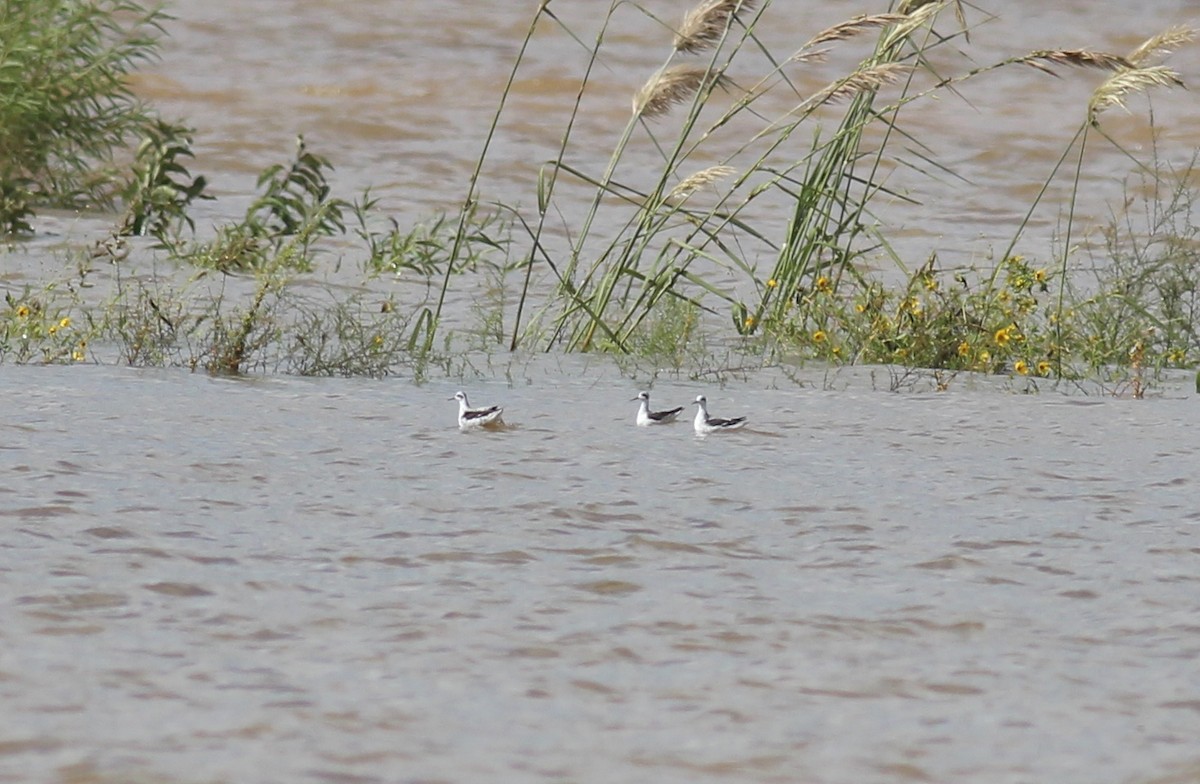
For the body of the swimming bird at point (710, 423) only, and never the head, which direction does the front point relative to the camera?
to the viewer's left

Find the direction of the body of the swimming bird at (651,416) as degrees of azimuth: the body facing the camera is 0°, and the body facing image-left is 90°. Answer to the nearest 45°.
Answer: approximately 90°

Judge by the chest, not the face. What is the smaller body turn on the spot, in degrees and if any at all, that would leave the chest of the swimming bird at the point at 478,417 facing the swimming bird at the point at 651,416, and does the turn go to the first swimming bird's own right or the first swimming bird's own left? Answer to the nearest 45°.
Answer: approximately 180°

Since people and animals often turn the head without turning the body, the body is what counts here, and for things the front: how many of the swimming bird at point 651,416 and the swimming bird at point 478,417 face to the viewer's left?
2

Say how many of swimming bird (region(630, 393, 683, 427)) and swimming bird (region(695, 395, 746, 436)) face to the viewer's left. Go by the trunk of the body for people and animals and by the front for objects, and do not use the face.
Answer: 2

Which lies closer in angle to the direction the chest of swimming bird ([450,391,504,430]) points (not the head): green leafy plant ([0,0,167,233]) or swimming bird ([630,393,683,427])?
the green leafy plant

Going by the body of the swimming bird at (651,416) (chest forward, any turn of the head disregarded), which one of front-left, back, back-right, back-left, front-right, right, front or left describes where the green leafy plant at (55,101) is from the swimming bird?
front-right

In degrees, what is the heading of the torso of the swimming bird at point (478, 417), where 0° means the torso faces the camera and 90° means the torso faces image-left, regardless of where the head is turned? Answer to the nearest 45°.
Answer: approximately 90°

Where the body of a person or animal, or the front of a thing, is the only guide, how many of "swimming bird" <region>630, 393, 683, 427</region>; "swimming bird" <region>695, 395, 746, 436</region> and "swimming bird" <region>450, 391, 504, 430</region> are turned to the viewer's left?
3

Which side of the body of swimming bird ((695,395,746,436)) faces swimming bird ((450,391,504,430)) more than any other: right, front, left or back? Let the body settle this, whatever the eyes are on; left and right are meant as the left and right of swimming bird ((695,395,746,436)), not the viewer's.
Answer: front

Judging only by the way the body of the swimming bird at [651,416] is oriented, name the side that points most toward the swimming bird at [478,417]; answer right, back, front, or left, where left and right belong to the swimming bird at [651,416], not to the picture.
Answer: front

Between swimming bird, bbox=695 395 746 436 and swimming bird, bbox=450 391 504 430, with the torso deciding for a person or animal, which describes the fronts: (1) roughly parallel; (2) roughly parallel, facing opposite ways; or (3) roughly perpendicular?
roughly parallel

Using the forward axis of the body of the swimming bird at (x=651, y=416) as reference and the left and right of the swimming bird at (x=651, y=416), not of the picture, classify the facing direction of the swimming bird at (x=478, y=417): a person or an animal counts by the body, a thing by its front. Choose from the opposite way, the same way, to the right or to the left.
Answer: the same way

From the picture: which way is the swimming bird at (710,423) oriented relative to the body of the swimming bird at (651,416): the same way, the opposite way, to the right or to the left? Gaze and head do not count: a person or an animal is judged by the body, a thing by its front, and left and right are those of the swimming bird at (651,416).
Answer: the same way
